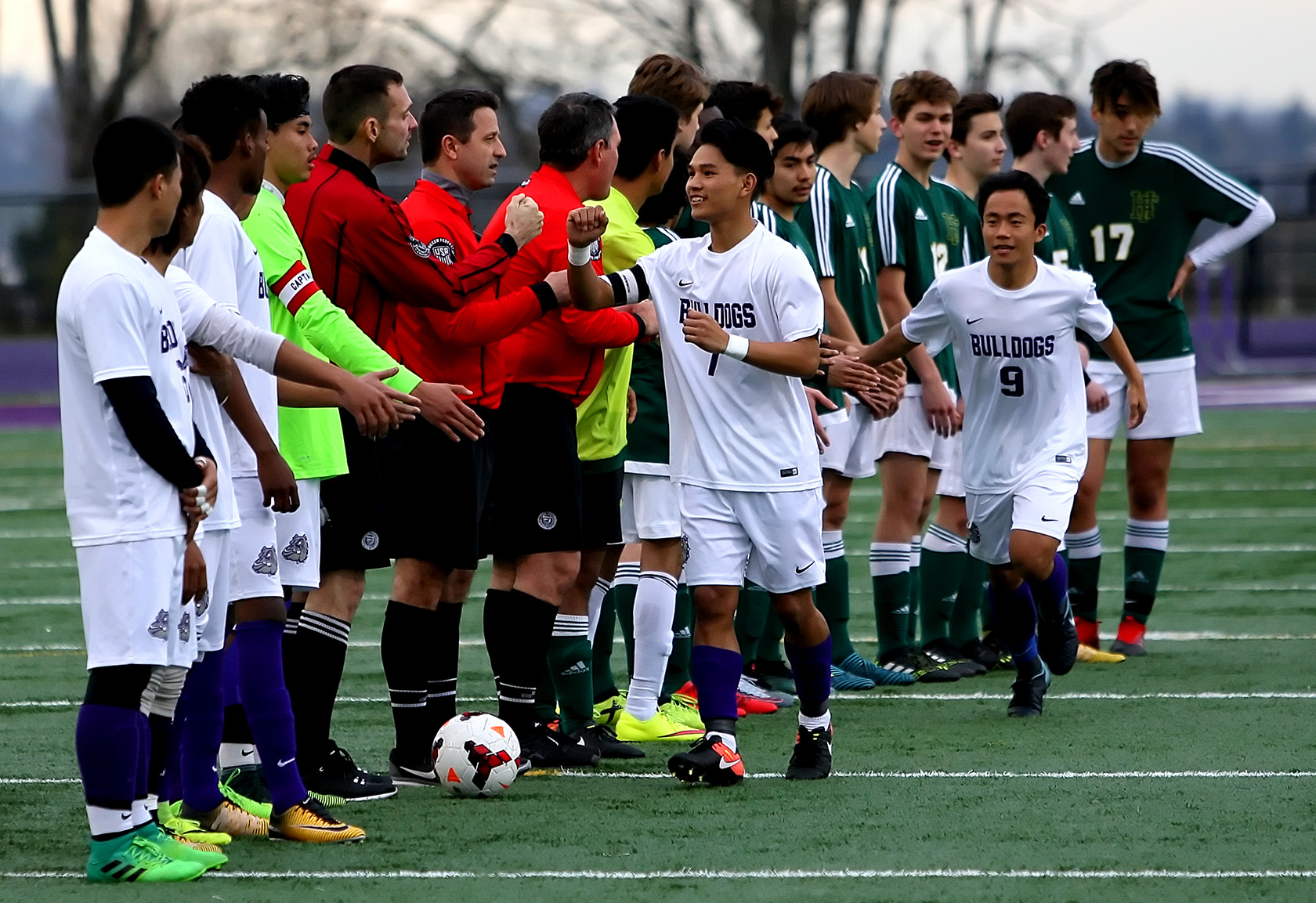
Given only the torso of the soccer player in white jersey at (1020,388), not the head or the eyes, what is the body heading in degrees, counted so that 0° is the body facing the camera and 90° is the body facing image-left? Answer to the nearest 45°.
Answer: approximately 0°

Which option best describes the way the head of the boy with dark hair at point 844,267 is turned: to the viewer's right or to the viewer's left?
to the viewer's right

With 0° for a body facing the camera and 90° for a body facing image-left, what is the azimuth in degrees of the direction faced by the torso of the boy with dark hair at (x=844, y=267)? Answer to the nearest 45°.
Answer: approximately 270°

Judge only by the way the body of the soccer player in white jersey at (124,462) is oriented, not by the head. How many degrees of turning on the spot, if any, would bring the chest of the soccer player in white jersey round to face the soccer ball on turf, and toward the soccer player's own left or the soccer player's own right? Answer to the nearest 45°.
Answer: approximately 45° to the soccer player's own left

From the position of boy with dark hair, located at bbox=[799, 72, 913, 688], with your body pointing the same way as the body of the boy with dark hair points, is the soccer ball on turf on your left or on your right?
on your right

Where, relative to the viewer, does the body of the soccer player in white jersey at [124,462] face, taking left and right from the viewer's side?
facing to the right of the viewer
